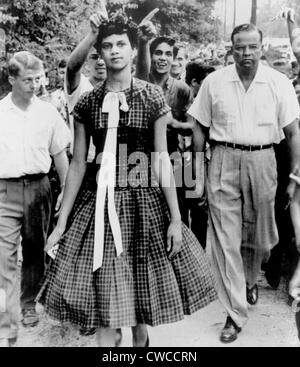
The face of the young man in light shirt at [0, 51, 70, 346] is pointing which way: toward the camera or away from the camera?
toward the camera

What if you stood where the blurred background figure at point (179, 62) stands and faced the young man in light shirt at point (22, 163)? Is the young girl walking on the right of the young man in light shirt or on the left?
left

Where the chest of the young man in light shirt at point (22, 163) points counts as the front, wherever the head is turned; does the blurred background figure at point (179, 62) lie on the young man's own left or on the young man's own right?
on the young man's own left

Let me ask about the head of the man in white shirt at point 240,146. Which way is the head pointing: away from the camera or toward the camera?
toward the camera

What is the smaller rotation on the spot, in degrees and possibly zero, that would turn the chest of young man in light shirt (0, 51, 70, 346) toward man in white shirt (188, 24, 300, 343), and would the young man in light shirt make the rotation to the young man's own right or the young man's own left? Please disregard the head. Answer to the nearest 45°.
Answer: approximately 90° to the young man's own left

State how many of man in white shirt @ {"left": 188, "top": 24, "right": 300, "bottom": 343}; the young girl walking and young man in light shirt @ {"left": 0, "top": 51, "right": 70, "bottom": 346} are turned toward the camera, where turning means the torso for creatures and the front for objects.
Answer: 3

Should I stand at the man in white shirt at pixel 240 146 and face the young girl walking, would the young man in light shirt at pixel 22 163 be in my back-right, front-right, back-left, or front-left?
front-right

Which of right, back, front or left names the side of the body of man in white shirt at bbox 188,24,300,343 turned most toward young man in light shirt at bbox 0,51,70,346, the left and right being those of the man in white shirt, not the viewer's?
right

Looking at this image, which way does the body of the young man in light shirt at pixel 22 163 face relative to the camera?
toward the camera

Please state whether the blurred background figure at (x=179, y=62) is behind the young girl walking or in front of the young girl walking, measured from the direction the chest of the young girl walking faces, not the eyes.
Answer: behind

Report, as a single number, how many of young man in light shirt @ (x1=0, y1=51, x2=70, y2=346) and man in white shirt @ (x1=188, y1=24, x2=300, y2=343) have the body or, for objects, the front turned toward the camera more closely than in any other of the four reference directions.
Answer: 2

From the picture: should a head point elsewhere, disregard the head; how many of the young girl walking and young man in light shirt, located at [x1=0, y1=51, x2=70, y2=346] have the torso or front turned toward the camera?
2

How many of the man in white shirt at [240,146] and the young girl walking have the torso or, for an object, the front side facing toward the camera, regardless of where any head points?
2
